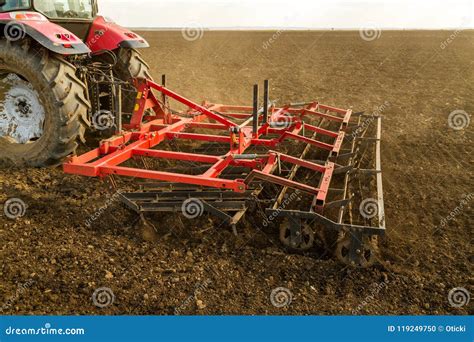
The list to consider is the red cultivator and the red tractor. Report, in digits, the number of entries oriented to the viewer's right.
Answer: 0

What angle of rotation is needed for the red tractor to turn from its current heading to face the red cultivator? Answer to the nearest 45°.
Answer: approximately 180°

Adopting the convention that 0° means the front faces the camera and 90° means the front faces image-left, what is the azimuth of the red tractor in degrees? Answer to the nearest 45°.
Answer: approximately 135°

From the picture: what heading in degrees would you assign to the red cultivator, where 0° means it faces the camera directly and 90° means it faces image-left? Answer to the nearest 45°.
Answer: approximately 90°

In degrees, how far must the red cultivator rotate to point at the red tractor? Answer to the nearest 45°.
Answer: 0° — it already faces it
